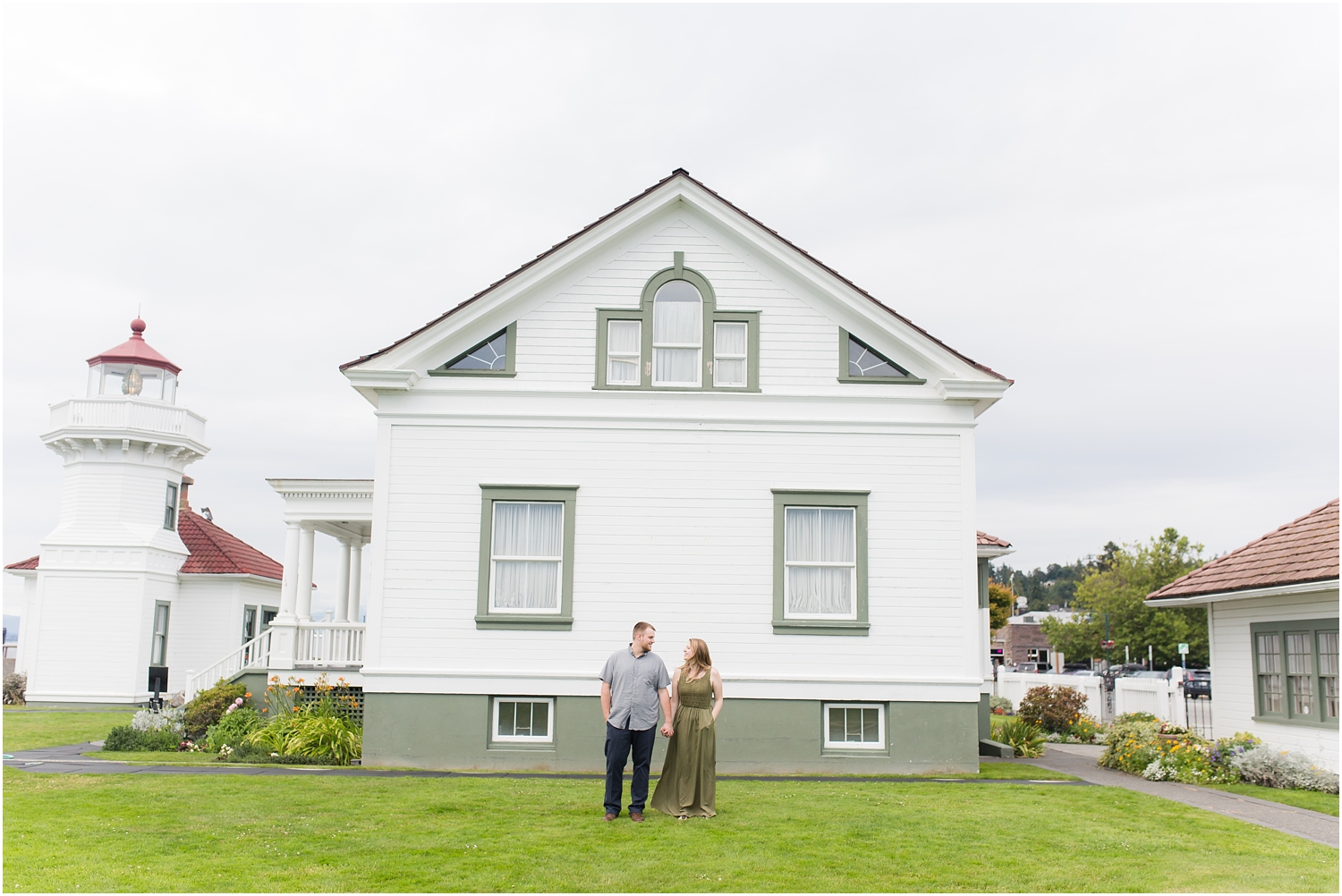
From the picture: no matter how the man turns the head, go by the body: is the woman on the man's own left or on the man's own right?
on the man's own left

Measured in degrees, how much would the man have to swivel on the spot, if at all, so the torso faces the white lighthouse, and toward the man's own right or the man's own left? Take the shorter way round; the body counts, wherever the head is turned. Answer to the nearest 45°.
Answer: approximately 135° to the man's own right

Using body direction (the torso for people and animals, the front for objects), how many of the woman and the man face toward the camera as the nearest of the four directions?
2

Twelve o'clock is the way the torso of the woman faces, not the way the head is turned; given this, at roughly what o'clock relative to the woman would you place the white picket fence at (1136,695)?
The white picket fence is roughly at 7 o'clock from the woman.

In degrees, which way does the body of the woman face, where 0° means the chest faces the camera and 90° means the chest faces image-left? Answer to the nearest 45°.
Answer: approximately 0°

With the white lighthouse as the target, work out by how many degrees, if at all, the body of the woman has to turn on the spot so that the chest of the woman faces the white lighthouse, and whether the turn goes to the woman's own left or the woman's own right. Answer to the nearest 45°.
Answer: approximately 135° to the woman's own right

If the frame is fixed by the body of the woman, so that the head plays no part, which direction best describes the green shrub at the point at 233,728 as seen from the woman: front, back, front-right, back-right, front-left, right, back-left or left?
back-right

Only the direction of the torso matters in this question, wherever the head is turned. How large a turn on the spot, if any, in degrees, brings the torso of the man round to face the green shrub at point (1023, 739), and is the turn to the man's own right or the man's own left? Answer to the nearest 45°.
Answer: approximately 135° to the man's own left

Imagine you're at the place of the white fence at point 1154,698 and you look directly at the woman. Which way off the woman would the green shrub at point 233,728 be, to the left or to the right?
right

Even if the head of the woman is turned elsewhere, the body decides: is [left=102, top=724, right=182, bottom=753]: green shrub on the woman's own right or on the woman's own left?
on the woman's own right

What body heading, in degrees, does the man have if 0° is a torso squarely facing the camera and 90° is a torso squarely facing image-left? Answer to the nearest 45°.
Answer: approximately 0°
